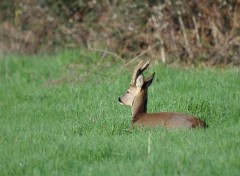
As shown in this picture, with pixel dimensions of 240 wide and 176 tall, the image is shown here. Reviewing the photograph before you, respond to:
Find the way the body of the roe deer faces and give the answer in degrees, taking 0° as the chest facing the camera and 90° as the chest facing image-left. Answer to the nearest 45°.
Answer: approximately 90°
